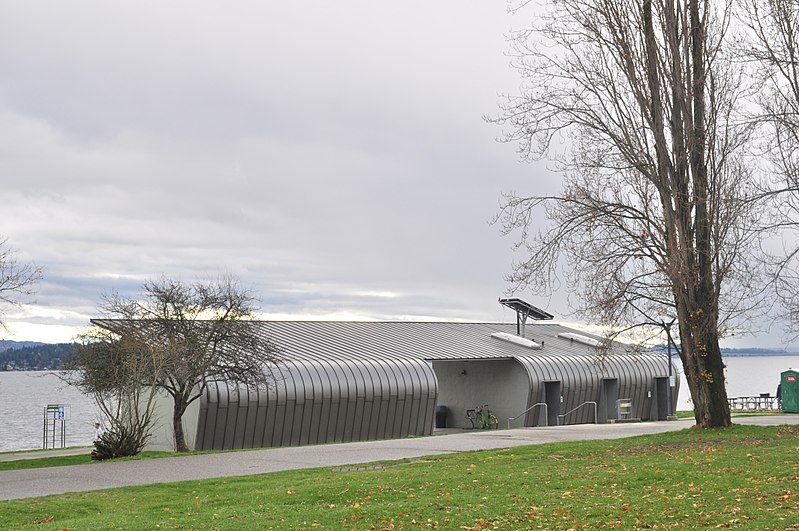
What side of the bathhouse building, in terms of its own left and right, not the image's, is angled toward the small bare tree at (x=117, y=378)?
right

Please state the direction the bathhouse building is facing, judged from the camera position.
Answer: facing the viewer and to the right of the viewer

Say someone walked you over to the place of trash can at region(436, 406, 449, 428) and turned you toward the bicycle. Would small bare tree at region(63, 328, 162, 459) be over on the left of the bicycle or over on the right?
right

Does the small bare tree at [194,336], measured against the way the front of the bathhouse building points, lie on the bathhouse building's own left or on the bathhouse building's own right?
on the bathhouse building's own right
